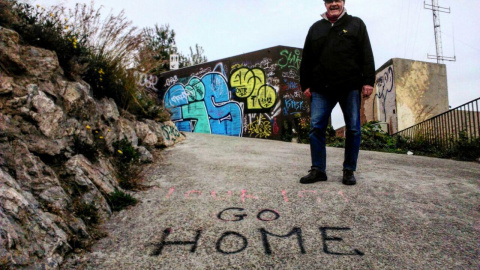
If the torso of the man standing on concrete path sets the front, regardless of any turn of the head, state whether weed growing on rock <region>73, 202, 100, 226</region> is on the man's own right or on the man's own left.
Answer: on the man's own right

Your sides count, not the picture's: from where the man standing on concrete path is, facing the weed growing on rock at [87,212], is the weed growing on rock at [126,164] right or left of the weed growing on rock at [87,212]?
right

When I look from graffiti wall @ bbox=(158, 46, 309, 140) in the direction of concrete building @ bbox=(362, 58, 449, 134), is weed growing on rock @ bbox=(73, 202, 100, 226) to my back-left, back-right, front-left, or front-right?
back-right

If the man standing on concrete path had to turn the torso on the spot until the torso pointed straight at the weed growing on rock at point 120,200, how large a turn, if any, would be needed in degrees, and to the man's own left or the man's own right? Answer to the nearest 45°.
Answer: approximately 45° to the man's own right

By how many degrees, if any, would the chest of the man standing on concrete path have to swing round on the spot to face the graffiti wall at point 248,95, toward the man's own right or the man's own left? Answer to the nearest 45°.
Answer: approximately 135° to the man's own right

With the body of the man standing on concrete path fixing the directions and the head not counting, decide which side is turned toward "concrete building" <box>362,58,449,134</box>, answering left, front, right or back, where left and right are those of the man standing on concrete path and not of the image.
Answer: back

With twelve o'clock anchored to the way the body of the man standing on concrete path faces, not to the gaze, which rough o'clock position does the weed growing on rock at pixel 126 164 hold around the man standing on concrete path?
The weed growing on rock is roughly at 3 o'clock from the man standing on concrete path.

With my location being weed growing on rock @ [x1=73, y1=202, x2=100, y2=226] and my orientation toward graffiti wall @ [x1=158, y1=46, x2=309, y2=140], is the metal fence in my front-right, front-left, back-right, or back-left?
front-right

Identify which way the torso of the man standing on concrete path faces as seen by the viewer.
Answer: toward the camera
